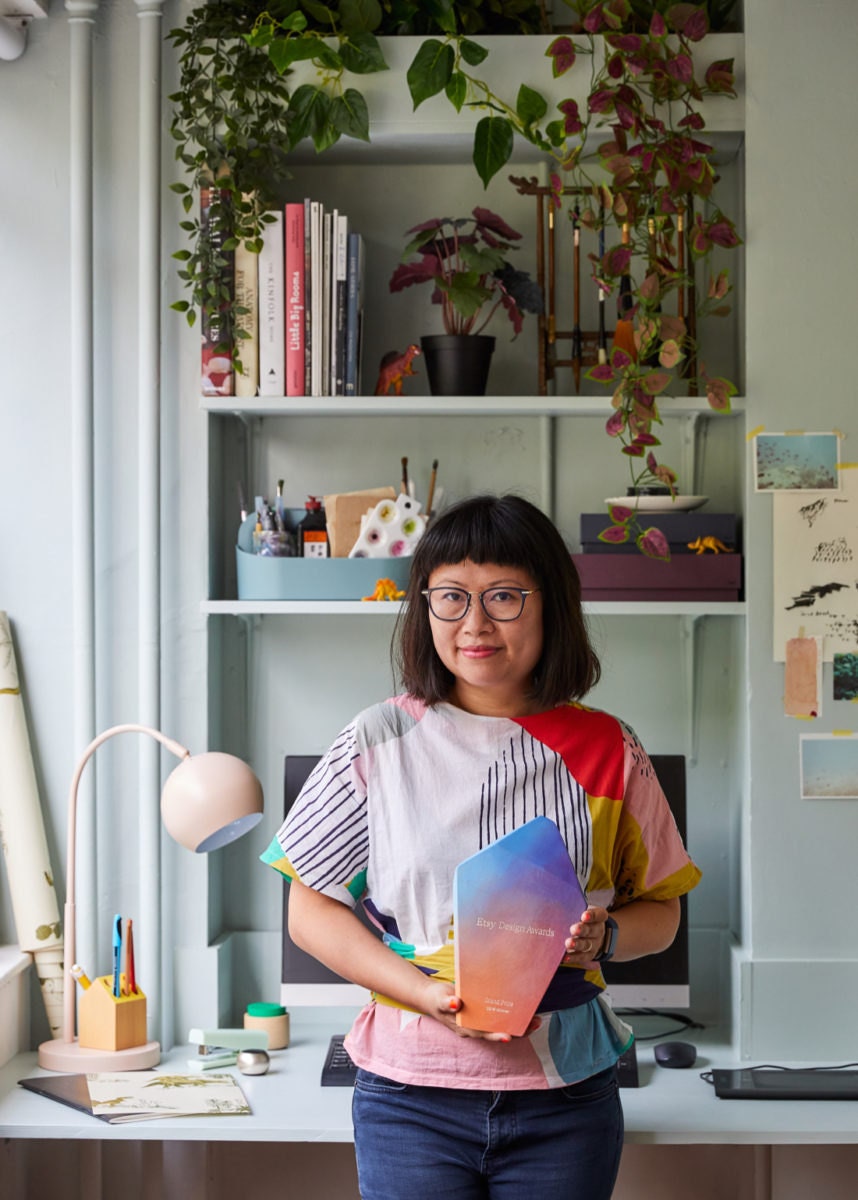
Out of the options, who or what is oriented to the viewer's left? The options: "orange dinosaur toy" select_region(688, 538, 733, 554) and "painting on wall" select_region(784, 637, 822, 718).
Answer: the orange dinosaur toy

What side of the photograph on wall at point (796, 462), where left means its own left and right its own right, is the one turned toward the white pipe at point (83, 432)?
right

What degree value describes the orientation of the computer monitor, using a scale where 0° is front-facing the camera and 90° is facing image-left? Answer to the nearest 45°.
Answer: approximately 0°

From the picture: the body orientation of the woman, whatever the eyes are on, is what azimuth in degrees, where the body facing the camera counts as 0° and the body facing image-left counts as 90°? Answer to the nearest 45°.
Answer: approximately 0°

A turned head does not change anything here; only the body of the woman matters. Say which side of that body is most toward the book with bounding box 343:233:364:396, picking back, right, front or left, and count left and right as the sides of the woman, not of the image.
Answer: back
